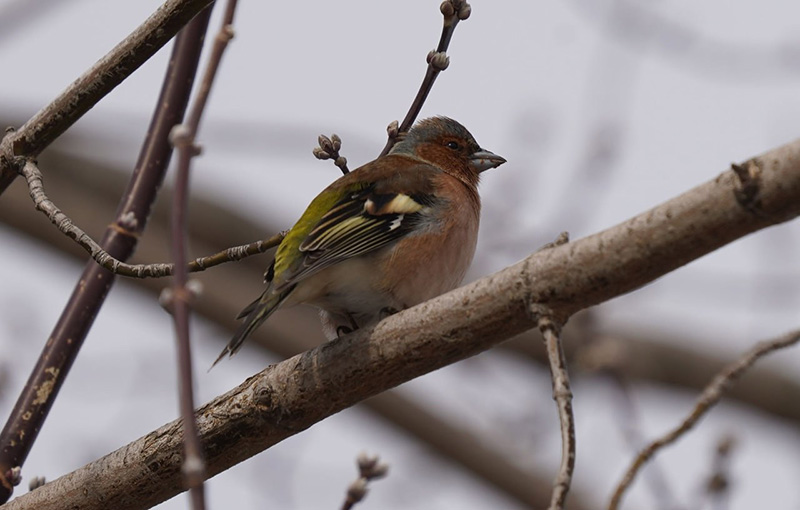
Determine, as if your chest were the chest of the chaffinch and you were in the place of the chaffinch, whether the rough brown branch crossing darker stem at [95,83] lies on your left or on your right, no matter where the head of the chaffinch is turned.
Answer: on your right

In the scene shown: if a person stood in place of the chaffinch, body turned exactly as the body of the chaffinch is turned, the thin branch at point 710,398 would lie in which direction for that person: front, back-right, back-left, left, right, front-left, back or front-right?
front-right

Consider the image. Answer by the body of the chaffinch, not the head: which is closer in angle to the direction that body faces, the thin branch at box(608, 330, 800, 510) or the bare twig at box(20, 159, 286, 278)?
the thin branch

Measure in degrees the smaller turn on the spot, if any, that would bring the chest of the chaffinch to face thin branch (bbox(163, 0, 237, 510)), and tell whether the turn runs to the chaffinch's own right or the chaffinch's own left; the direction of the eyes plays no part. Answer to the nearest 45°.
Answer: approximately 90° to the chaffinch's own right

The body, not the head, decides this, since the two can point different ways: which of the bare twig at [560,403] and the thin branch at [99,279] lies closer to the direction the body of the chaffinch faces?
the bare twig

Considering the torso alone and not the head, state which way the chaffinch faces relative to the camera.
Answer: to the viewer's right
